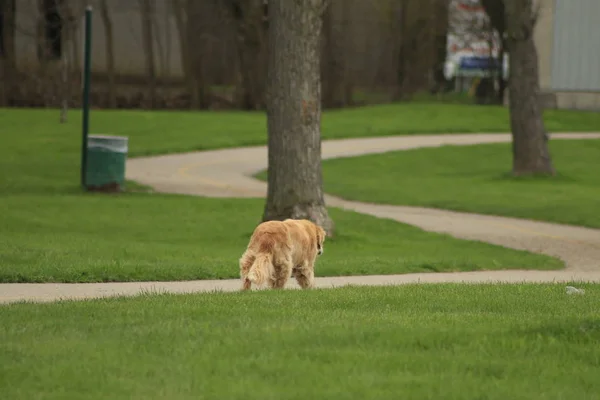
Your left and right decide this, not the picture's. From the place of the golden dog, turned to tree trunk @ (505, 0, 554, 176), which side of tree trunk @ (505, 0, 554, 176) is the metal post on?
left

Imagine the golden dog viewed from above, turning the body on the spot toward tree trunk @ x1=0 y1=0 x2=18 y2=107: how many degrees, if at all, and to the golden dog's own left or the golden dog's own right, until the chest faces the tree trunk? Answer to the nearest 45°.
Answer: approximately 45° to the golden dog's own left

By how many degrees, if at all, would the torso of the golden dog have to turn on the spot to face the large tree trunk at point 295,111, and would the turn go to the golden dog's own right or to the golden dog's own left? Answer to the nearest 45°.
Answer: approximately 45° to the golden dog's own left

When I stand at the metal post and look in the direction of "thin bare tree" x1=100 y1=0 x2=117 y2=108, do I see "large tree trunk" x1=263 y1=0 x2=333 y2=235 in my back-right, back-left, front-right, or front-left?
back-right

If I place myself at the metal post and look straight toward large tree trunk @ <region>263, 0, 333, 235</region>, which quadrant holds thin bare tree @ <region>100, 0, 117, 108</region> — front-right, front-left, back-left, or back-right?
back-left

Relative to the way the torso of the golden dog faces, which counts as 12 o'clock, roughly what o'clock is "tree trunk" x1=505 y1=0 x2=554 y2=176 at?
The tree trunk is roughly at 11 o'clock from the golden dog.

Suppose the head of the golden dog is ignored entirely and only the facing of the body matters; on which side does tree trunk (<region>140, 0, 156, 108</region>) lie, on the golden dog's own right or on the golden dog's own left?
on the golden dog's own left

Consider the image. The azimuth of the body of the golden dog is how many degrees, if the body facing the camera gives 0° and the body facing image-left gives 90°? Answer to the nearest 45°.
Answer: approximately 225°

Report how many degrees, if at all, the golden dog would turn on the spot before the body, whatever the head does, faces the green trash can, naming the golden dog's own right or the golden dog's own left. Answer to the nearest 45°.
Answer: approximately 45° to the golden dog's own left

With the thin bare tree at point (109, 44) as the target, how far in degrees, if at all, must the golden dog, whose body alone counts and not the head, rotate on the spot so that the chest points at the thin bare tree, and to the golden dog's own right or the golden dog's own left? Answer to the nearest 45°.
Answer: approximately 45° to the golden dog's own left
